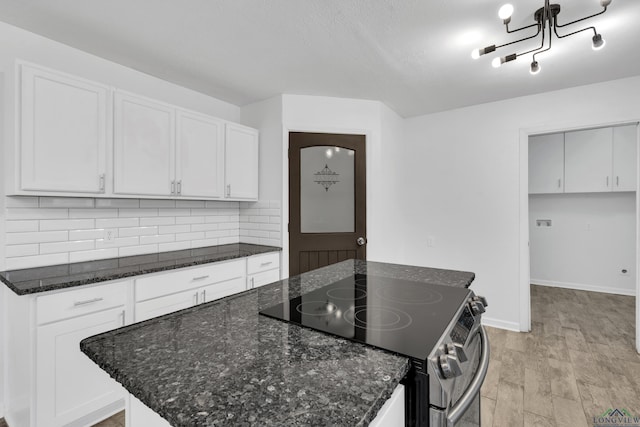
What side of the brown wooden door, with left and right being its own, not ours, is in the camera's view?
front

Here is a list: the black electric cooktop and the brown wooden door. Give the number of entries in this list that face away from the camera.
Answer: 0

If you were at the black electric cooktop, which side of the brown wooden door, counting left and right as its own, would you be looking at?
front

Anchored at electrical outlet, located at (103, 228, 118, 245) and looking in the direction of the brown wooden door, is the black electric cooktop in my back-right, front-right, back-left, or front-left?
front-right

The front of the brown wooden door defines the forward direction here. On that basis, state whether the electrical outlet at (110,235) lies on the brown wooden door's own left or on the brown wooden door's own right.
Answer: on the brown wooden door's own right

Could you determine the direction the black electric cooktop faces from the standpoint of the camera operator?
facing the viewer and to the right of the viewer

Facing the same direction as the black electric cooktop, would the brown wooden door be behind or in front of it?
behind

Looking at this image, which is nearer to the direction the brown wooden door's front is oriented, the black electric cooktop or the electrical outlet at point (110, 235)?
the black electric cooktop

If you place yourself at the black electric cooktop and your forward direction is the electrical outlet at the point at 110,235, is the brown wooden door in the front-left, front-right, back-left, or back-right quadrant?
front-right

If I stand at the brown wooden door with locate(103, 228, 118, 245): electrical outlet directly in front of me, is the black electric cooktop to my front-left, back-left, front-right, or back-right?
front-left

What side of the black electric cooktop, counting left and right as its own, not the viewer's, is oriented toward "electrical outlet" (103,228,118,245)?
back
